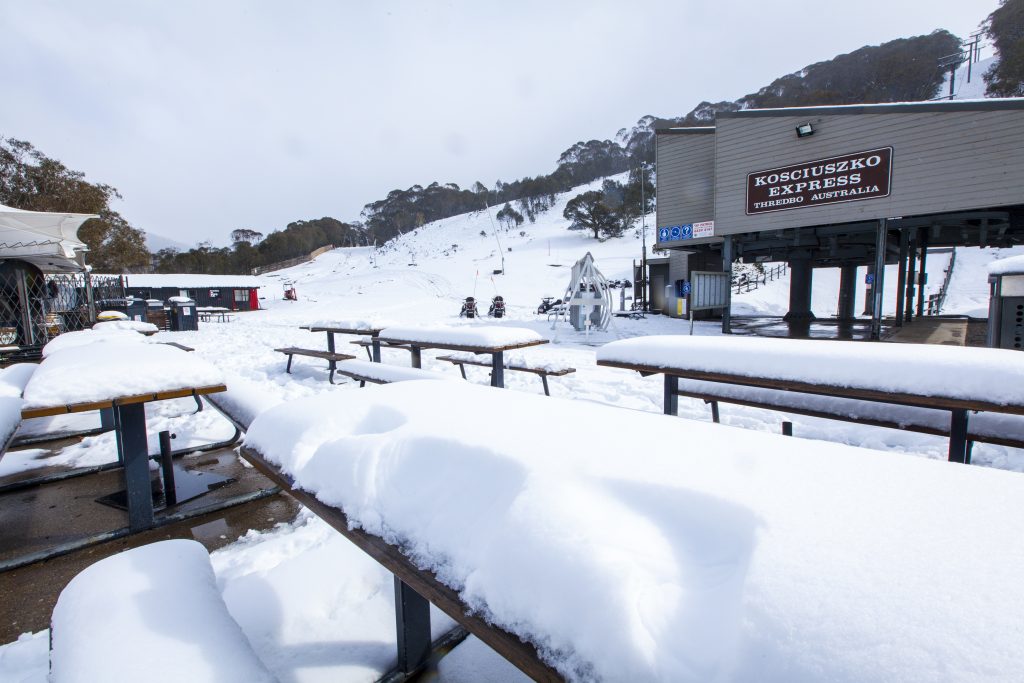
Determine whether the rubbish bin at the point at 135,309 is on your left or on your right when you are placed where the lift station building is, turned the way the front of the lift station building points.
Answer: on your right

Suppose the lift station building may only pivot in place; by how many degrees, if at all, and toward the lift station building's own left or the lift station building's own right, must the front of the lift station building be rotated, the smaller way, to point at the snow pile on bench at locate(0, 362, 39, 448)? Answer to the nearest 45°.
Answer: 0° — it already faces it

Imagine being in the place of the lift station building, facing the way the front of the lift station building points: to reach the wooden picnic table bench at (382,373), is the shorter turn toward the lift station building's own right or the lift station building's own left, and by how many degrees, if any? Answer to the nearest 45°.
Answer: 0° — it already faces it

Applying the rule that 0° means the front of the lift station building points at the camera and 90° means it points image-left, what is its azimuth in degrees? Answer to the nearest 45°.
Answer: approximately 0°

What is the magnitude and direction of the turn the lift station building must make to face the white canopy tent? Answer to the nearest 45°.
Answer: approximately 45° to its right

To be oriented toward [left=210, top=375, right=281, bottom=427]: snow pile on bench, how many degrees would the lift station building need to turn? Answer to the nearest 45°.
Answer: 0° — it already faces it

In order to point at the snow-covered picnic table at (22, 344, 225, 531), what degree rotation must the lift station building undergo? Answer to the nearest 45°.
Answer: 0° — it already faces it
